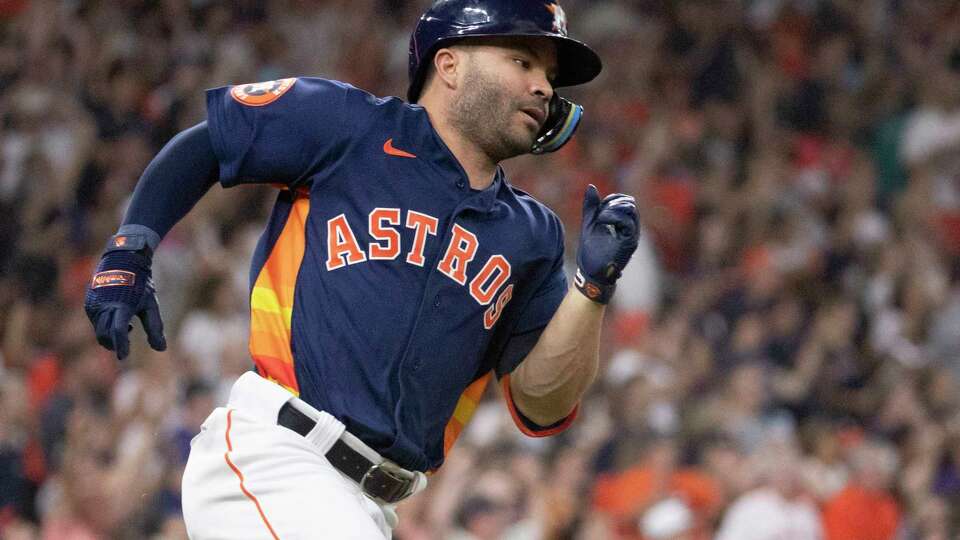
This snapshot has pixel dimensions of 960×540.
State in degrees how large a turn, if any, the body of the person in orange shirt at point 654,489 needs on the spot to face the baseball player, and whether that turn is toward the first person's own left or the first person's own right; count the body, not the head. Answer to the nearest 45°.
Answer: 0° — they already face them

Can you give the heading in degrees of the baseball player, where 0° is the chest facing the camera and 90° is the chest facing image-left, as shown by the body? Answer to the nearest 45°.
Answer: approximately 315°

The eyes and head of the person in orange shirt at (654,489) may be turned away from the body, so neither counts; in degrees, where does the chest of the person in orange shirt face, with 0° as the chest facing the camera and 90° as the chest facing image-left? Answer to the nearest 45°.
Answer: approximately 0°

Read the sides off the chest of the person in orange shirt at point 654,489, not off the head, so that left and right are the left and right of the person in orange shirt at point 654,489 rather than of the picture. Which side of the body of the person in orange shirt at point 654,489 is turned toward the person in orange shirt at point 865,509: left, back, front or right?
left

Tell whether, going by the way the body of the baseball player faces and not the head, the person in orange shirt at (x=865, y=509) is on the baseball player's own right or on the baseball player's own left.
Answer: on the baseball player's own left

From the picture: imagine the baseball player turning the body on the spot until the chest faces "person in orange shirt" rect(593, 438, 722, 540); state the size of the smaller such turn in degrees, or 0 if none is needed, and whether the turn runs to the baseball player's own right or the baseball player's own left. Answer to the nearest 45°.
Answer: approximately 90° to the baseball player's own left

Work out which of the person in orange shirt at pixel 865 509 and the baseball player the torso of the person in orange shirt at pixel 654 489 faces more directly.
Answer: the baseball player
